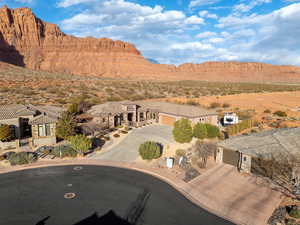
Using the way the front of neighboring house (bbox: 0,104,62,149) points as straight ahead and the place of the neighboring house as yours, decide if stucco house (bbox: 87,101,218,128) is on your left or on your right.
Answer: on your left

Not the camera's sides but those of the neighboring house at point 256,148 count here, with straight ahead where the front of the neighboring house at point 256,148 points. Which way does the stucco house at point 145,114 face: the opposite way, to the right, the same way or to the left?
to the left

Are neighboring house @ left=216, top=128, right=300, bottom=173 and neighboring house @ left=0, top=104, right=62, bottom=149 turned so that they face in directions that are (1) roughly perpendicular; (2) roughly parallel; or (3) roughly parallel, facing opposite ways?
roughly perpendicular

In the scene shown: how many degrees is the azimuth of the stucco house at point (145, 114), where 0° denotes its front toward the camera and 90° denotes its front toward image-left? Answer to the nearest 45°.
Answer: approximately 0°

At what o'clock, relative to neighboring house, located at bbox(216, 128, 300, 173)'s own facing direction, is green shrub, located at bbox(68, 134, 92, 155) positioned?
The green shrub is roughly at 1 o'clock from the neighboring house.

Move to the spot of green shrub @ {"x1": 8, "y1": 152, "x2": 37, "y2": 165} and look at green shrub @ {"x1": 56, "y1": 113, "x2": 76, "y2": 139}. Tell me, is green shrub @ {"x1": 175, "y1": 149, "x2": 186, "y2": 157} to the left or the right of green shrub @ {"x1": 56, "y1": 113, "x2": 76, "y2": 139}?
right

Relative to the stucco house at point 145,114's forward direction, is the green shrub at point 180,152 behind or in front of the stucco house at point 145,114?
in front

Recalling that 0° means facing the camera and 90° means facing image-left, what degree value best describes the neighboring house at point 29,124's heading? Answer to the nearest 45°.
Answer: approximately 0°

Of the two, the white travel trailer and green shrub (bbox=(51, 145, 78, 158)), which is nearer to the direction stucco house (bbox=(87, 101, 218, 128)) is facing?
the green shrub

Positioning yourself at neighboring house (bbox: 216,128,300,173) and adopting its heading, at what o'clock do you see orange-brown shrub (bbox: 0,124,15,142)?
The orange-brown shrub is roughly at 1 o'clock from the neighboring house.

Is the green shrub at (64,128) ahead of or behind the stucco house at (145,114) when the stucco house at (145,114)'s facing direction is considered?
ahead

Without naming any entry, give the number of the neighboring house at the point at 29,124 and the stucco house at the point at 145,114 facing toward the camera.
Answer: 2
